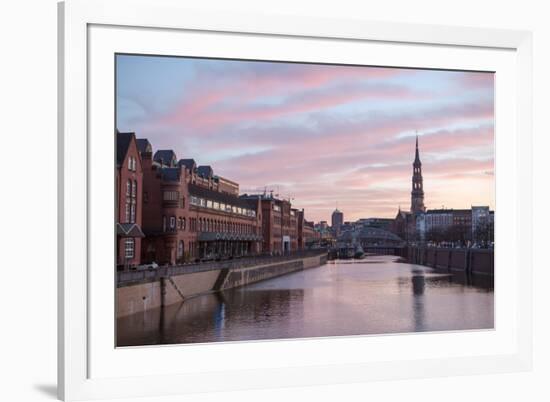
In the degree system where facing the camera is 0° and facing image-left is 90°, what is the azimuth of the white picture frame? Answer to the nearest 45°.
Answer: approximately 315°
